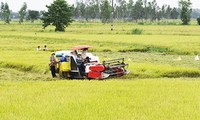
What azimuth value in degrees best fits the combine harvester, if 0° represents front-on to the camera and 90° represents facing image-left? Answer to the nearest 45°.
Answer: approximately 270°
